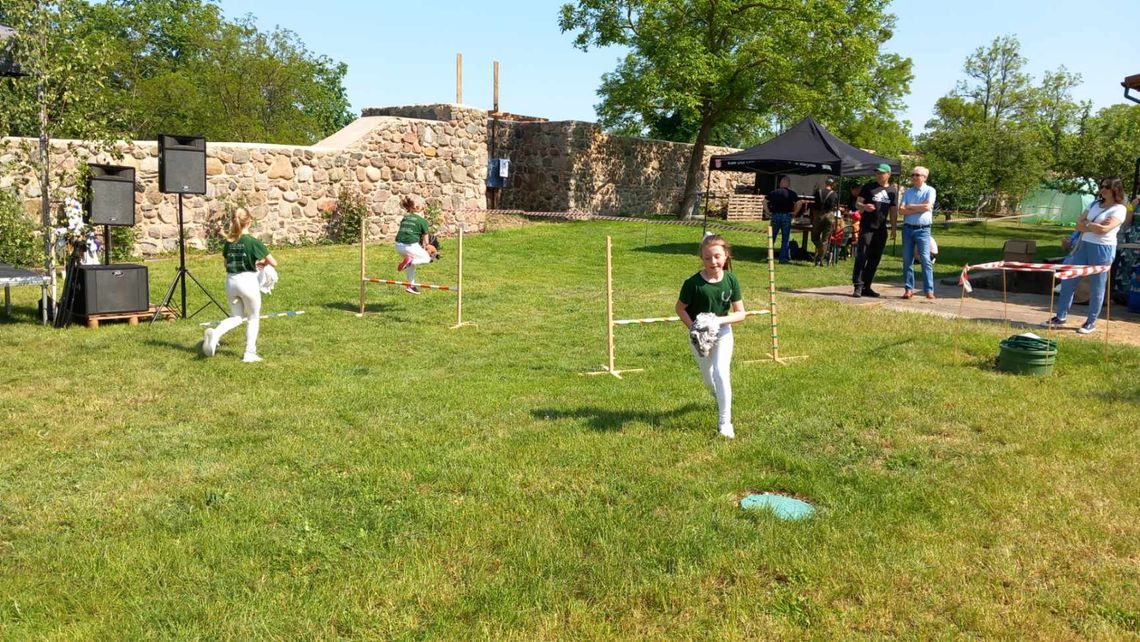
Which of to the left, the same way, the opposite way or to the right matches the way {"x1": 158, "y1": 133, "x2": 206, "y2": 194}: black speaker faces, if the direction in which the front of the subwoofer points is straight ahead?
the same way

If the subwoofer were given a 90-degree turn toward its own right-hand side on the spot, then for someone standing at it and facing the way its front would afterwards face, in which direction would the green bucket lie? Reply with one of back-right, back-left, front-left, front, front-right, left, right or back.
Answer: back-left

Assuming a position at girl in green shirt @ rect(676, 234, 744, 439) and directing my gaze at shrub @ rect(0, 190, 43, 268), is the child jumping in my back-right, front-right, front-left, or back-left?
front-right

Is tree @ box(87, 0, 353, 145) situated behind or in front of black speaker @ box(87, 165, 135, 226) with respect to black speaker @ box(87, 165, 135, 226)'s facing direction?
behind

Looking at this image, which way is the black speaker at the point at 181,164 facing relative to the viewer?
toward the camera

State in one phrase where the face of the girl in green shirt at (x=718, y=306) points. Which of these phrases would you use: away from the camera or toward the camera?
toward the camera

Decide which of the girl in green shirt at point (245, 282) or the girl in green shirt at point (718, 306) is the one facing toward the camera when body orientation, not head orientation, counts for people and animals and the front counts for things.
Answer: the girl in green shirt at point (718, 306)

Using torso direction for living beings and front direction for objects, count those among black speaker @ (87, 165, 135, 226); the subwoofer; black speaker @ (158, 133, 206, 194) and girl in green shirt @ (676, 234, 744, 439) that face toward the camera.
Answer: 4

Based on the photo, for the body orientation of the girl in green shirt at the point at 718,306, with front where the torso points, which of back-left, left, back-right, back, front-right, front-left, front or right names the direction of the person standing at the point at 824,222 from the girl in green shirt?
back

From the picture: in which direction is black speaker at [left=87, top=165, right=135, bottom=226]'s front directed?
toward the camera

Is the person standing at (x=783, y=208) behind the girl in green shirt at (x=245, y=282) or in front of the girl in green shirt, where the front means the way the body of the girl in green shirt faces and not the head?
in front
